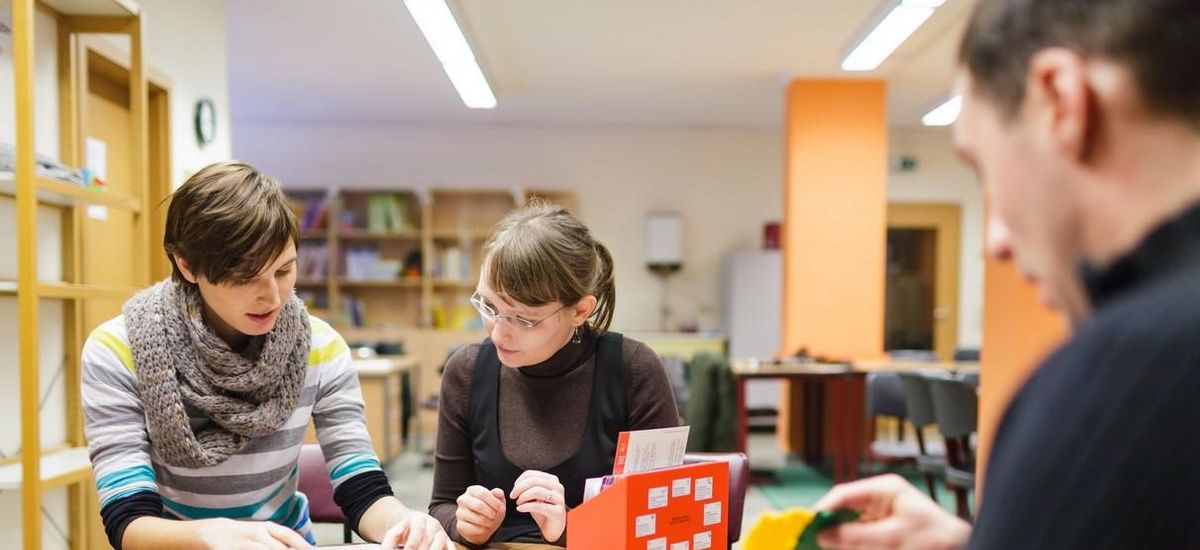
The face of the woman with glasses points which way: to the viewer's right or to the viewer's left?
to the viewer's left

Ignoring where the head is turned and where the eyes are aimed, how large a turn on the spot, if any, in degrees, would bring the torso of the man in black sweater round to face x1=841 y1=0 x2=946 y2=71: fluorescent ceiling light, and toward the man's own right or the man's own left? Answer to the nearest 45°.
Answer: approximately 45° to the man's own right

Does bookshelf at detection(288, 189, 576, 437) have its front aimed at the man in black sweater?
yes

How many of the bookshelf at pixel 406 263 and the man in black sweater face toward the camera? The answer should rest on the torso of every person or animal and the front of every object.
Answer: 1

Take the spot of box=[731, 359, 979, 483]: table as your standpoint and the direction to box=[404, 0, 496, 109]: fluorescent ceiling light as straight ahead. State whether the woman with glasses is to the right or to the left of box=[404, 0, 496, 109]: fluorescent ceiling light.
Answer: left

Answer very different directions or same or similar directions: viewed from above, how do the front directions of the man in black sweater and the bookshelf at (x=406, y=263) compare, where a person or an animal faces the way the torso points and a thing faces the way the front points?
very different directions

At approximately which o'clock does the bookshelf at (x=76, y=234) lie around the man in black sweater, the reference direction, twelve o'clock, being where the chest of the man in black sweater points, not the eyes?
The bookshelf is roughly at 11 o'clock from the man in black sweater.

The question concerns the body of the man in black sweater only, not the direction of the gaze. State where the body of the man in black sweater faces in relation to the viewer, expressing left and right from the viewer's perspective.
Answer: facing away from the viewer and to the left of the viewer

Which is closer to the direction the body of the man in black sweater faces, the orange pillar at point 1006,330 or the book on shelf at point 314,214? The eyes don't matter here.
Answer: the book on shelf
